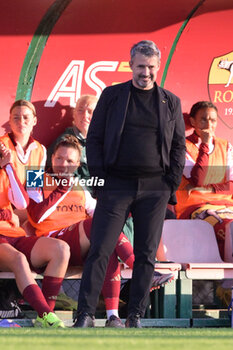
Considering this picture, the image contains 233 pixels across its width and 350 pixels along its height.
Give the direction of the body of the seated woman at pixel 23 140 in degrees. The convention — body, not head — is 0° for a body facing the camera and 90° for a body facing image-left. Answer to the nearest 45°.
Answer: approximately 0°

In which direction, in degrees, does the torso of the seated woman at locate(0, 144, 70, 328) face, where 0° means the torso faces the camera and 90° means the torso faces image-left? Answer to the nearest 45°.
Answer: approximately 315°

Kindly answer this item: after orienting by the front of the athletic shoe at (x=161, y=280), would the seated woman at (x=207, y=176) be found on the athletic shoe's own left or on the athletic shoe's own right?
on the athletic shoe's own left

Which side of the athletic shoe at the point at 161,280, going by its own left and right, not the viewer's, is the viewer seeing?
right
